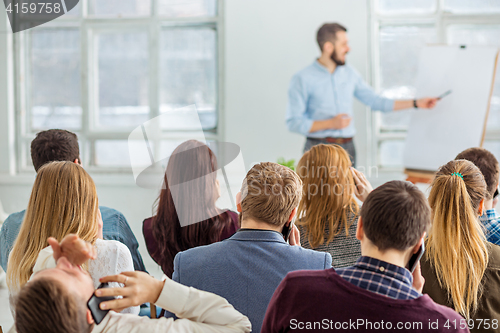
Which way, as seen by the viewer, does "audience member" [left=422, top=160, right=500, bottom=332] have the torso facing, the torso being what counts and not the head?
away from the camera

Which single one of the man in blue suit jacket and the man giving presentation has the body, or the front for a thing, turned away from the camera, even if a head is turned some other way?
the man in blue suit jacket

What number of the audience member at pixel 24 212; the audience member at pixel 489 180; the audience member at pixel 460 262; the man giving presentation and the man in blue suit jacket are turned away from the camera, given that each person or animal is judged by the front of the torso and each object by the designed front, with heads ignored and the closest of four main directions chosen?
4

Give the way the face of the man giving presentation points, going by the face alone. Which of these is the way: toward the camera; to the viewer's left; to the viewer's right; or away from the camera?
to the viewer's right

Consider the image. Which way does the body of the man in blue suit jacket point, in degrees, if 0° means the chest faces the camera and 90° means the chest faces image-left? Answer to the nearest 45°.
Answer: approximately 180°

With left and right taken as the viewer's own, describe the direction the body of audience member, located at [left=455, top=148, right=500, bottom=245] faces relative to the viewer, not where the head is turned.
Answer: facing away from the viewer

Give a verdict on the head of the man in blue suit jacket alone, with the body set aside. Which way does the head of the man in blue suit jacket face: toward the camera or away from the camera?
away from the camera

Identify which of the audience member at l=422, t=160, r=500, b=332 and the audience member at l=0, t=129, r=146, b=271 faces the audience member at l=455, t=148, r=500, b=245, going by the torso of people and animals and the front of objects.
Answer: the audience member at l=422, t=160, r=500, b=332

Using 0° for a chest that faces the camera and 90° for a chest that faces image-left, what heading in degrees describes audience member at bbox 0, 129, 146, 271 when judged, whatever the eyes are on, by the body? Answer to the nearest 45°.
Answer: approximately 180°
